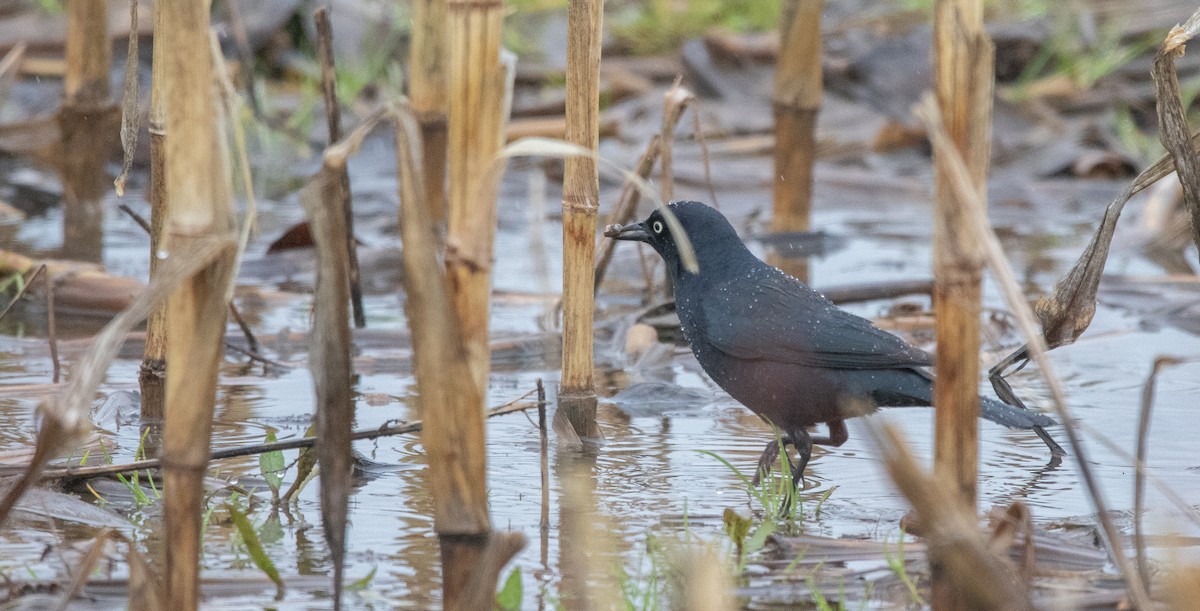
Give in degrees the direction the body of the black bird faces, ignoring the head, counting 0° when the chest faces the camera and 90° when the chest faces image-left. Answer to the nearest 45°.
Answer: approximately 90°

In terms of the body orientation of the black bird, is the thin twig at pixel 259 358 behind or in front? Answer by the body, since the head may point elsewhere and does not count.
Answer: in front

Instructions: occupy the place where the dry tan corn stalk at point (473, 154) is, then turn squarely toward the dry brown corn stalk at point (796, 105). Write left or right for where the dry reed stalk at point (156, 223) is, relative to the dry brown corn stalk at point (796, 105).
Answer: left

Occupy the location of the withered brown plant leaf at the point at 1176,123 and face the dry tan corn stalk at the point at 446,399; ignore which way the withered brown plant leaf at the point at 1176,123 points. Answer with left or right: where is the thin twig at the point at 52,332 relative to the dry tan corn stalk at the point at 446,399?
right

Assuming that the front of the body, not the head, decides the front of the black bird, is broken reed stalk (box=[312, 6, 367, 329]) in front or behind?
in front

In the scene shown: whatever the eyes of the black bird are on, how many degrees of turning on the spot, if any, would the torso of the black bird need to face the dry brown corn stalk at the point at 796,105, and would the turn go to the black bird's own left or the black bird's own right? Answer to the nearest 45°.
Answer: approximately 90° to the black bird's own right

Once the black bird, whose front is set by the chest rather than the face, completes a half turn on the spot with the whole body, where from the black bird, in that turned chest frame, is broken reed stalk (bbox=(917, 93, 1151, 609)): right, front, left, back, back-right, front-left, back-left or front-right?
right
